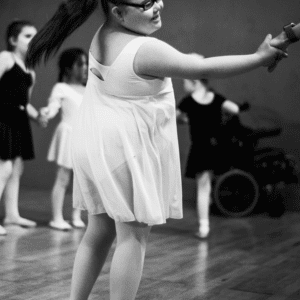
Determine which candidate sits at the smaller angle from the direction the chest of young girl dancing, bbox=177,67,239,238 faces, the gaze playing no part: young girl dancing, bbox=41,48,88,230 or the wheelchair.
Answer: the young girl dancing

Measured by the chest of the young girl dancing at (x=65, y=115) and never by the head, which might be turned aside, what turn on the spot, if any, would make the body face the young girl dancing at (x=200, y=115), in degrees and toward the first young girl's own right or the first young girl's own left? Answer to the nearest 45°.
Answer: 0° — they already face them

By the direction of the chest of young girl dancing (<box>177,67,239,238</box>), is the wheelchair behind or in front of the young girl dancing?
behind

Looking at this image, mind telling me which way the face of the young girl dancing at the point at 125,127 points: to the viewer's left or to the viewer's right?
to the viewer's right

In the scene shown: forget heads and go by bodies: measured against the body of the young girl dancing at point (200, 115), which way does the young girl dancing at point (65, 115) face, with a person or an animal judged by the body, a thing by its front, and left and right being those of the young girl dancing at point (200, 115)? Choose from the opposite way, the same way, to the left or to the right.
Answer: to the left

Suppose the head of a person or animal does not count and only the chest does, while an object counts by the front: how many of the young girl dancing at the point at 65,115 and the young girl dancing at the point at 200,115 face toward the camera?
1

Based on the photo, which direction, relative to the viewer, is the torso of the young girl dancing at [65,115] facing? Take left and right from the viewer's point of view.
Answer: facing to the right of the viewer

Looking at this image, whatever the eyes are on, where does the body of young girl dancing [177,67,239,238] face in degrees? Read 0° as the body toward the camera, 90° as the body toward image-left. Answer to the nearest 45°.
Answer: approximately 0°
